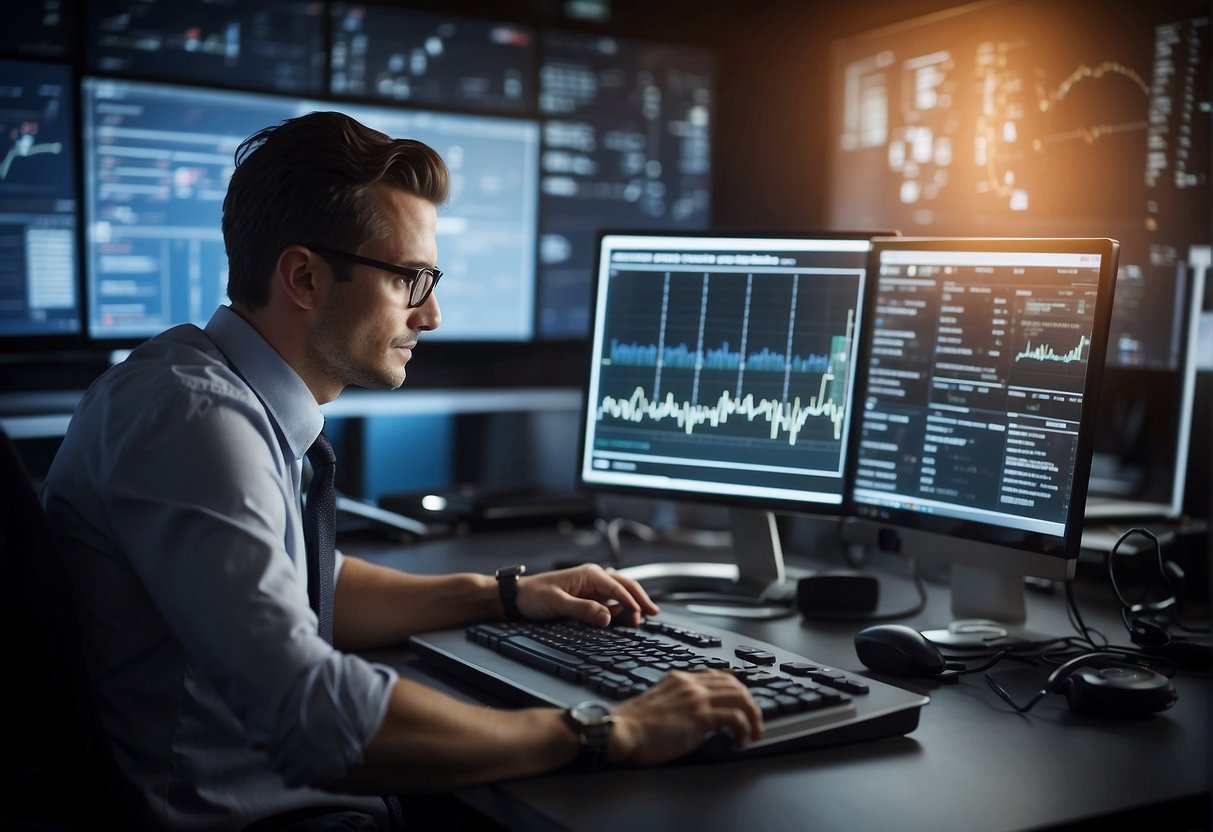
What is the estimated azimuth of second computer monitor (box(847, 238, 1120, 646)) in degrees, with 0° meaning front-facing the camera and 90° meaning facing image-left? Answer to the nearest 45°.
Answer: approximately 45°

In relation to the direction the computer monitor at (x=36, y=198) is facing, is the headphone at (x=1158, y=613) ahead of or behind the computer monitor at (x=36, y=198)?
ahead

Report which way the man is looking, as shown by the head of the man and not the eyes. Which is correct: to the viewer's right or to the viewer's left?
to the viewer's right

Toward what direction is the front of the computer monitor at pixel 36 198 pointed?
toward the camera

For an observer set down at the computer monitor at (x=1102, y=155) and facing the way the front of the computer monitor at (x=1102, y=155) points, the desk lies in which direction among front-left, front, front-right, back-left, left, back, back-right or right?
front-left

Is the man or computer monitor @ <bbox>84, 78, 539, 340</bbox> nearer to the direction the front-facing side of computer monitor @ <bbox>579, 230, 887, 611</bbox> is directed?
the man

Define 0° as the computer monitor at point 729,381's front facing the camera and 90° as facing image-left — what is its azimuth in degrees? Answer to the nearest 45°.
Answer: approximately 45°

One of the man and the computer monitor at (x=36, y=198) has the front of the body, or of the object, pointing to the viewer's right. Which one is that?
the man

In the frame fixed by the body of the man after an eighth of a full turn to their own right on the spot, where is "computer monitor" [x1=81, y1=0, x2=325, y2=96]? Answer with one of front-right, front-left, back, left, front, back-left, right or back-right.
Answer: back-left

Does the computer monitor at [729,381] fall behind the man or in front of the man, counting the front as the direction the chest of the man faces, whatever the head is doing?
in front

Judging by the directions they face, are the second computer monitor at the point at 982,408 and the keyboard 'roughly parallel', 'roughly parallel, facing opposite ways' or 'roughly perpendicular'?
roughly parallel

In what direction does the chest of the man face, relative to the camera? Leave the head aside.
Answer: to the viewer's right

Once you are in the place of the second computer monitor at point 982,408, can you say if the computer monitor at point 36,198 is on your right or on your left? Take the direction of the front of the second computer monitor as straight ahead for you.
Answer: on your right
